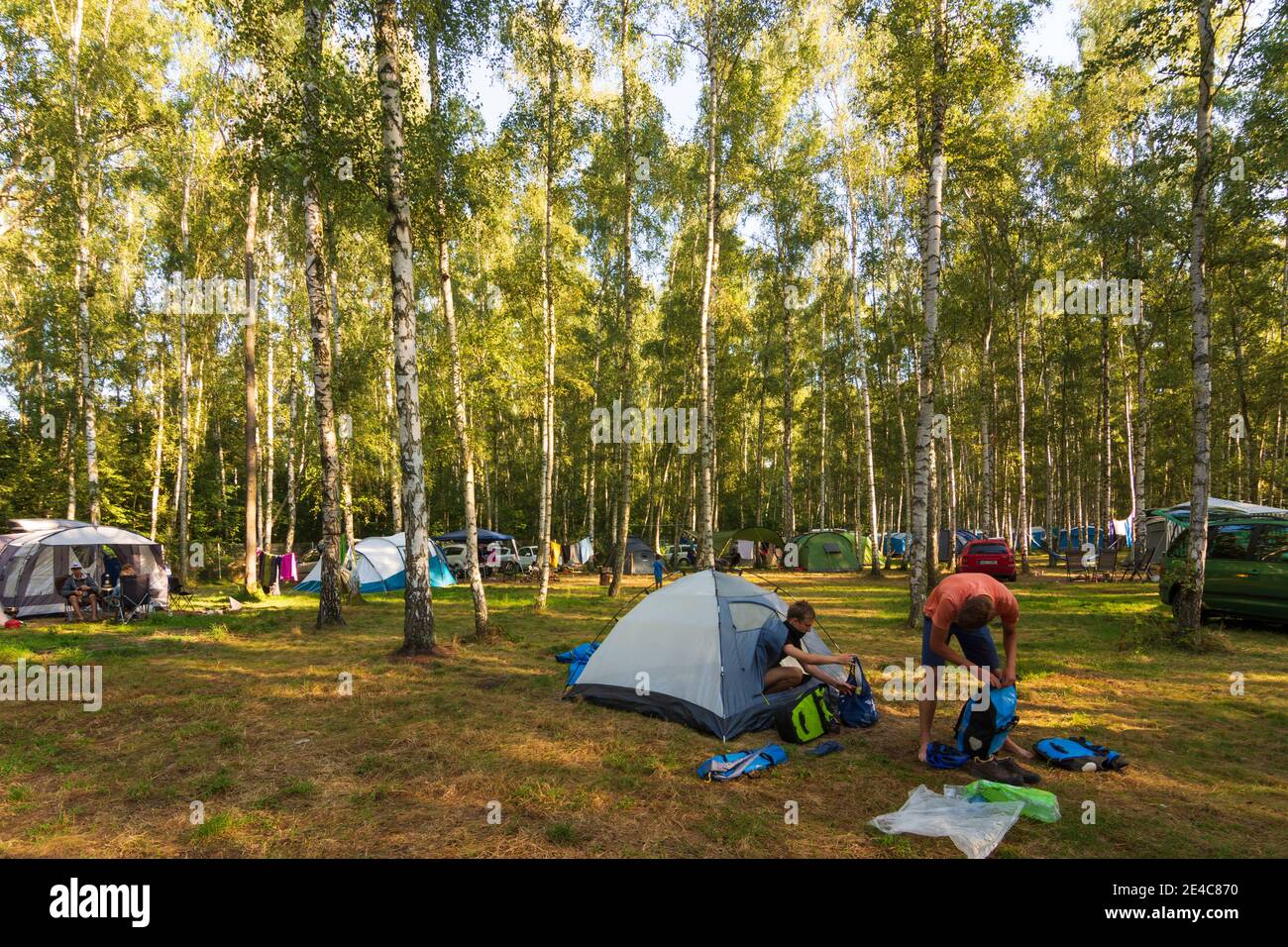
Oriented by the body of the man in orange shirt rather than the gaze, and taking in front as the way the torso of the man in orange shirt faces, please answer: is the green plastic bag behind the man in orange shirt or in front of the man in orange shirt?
in front

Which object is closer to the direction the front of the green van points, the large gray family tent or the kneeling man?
the large gray family tent

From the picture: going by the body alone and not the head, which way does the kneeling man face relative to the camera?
to the viewer's right

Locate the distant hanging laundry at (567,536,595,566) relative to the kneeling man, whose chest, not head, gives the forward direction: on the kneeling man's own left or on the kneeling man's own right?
on the kneeling man's own left

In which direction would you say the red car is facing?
away from the camera

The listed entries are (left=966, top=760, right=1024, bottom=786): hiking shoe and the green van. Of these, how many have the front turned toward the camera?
0

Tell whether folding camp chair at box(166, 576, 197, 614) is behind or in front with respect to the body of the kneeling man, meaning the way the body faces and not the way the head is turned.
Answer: behind

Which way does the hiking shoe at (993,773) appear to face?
to the viewer's right

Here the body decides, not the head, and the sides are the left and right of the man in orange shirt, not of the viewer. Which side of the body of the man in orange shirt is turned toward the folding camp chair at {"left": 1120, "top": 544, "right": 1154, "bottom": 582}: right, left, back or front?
back

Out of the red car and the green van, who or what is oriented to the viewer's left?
the green van

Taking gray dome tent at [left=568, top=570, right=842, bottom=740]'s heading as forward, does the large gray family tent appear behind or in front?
behind

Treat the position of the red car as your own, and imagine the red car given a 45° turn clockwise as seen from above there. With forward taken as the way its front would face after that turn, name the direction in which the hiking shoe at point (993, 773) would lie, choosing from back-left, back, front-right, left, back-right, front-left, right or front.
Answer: back-right

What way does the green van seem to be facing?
to the viewer's left
